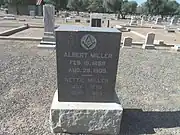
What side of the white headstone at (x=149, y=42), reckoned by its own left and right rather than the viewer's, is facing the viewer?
front

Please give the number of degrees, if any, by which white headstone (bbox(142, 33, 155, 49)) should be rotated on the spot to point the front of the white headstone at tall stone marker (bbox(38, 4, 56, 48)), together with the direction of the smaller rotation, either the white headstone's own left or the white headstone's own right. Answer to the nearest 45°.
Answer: approximately 90° to the white headstone's own right

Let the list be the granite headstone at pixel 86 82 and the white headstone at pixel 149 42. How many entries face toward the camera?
2

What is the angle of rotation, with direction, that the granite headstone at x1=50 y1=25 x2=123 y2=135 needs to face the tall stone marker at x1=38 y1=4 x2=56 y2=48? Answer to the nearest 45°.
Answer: approximately 180°

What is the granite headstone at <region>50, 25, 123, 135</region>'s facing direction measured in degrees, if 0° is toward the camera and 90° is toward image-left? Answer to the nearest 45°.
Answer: approximately 0°

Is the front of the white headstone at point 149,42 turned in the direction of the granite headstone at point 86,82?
yes

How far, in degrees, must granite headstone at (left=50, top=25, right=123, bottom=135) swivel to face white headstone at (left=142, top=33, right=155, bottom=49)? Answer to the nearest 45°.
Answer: approximately 180°
